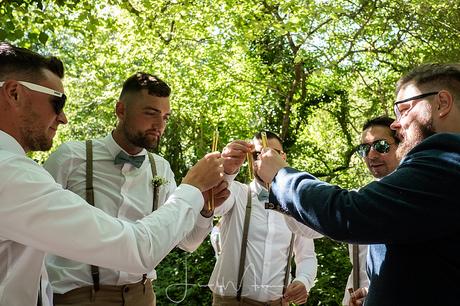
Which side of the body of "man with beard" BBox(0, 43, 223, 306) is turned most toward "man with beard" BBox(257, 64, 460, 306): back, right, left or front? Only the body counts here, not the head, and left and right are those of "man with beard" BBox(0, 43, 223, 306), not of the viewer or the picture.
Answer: front

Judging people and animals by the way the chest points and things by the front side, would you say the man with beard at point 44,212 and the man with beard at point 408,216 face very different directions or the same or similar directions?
very different directions

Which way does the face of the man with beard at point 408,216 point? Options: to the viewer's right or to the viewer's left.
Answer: to the viewer's left

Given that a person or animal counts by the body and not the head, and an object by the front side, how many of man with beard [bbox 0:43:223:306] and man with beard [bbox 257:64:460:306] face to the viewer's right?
1

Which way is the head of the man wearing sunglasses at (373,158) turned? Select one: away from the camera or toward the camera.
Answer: toward the camera

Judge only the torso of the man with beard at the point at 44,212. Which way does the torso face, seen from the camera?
to the viewer's right

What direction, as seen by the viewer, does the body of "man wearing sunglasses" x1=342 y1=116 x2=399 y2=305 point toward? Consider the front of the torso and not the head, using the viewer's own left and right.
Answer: facing the viewer and to the left of the viewer

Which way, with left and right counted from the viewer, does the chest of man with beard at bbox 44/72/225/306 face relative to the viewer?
facing the viewer and to the right of the viewer

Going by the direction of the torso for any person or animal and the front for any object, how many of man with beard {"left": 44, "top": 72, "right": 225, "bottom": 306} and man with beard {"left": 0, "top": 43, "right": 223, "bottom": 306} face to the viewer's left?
0

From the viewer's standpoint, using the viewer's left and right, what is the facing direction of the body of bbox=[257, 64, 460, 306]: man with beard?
facing to the left of the viewer

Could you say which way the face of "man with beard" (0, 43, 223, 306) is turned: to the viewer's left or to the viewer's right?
to the viewer's right

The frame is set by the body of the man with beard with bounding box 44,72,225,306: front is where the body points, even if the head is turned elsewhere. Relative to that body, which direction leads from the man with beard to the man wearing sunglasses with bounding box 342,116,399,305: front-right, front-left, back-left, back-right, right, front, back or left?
front-left

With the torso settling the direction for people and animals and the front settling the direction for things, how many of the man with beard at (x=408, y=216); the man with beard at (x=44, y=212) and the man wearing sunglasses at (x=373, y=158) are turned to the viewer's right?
1

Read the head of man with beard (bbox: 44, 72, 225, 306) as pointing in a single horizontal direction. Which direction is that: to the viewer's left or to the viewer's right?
to the viewer's right
